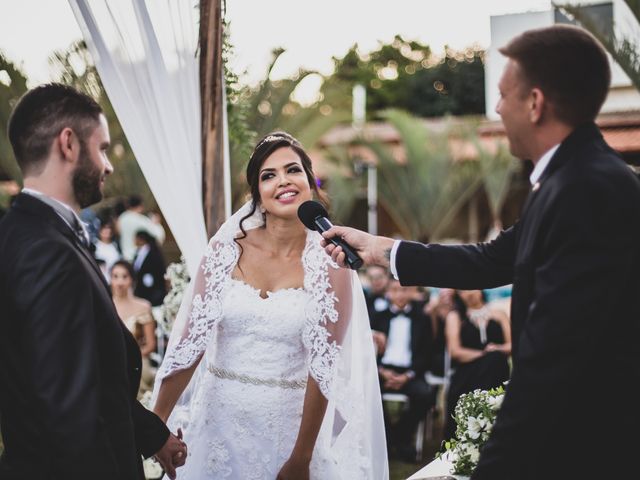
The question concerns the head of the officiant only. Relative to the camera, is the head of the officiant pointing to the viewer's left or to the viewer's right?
to the viewer's left

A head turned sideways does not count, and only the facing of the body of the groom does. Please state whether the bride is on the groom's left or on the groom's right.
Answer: on the groom's left

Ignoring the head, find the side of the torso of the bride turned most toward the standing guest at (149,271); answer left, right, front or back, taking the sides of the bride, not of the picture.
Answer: back

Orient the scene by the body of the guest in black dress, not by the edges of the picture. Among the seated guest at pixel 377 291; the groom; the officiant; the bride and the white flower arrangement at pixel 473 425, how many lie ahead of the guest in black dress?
4

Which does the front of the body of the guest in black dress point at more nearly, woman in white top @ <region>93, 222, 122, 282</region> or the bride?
the bride

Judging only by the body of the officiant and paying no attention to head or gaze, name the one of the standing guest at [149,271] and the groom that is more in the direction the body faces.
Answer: the groom

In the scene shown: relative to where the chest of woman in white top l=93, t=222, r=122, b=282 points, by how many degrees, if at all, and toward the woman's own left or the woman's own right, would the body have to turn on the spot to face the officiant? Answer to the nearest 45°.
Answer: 0° — they already face them

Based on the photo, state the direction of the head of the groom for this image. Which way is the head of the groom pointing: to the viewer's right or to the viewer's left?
to the viewer's right

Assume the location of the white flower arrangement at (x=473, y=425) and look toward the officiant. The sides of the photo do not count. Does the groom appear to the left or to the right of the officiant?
right

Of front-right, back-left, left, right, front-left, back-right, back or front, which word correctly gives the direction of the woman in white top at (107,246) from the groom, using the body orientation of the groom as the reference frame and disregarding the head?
left

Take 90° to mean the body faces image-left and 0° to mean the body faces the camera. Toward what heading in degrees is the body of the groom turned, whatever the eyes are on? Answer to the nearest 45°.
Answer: approximately 270°

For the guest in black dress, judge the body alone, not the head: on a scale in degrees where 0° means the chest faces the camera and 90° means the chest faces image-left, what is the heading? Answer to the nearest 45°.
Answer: approximately 0°

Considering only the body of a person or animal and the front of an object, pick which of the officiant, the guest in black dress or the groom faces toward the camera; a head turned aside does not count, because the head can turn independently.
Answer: the guest in black dress

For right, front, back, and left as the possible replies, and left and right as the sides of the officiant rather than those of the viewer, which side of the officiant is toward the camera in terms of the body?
left

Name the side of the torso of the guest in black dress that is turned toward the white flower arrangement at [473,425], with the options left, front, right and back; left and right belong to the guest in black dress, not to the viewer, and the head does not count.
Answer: front
